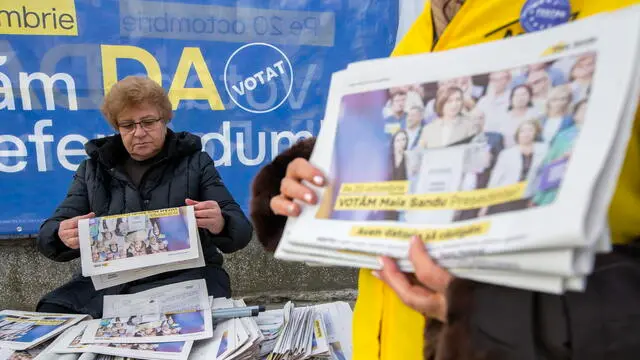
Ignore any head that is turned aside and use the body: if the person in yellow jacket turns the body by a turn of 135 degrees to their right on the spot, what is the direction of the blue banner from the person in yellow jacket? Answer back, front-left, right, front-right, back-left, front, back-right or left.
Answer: front-left

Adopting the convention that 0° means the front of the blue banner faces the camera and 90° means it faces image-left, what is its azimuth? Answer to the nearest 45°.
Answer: approximately 0°

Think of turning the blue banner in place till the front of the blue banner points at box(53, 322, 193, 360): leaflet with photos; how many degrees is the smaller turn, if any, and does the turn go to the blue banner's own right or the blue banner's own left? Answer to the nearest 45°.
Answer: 0° — it already faces it

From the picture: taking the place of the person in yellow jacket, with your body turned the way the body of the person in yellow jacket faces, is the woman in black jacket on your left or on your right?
on your right

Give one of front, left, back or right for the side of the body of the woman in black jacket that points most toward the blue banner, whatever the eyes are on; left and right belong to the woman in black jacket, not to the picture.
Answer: back
